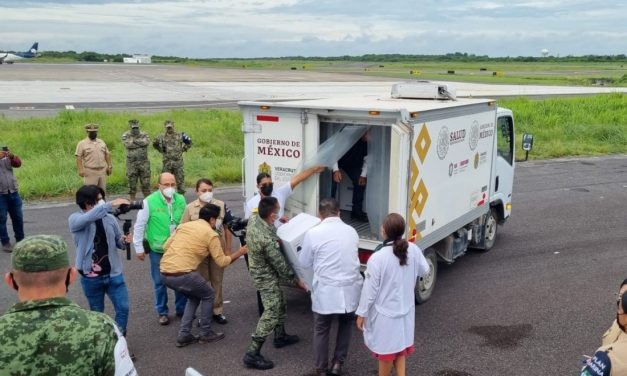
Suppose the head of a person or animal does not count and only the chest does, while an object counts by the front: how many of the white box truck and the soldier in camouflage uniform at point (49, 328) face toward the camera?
0

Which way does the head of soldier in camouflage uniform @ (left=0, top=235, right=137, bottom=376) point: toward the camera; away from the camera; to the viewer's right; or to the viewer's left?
away from the camera

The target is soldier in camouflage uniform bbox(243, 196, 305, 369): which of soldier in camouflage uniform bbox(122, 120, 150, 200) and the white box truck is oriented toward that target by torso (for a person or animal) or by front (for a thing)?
soldier in camouflage uniform bbox(122, 120, 150, 200)

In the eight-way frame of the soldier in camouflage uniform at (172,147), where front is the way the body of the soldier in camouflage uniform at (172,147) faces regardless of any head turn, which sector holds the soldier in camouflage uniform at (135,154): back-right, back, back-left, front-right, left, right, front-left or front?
right

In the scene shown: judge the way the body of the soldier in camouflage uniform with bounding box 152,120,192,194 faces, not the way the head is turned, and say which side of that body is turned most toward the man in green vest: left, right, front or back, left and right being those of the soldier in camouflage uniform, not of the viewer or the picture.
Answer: front

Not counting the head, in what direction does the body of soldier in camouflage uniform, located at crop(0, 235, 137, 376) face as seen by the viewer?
away from the camera

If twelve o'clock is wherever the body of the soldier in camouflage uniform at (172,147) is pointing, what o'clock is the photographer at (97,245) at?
The photographer is roughly at 12 o'clock from the soldier in camouflage uniform.

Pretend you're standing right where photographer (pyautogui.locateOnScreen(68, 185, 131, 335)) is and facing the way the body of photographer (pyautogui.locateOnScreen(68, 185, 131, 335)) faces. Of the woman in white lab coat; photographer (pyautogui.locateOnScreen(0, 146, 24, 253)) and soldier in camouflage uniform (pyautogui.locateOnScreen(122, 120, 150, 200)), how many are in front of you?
1

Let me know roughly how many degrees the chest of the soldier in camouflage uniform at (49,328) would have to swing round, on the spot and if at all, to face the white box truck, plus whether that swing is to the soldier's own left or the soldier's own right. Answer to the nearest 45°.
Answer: approximately 45° to the soldier's own right

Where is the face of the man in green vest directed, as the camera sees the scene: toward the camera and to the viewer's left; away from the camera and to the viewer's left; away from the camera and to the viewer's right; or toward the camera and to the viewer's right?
toward the camera and to the viewer's right

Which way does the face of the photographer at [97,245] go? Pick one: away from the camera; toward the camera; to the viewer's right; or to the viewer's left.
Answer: to the viewer's right

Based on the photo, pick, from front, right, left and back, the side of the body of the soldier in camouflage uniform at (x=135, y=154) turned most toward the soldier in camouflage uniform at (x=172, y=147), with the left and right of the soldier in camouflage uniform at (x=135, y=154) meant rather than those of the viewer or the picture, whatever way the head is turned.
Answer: left

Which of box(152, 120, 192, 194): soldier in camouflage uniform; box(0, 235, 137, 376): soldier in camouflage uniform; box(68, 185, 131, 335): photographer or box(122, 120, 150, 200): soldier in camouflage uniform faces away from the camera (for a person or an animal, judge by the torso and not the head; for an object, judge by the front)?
box(0, 235, 137, 376): soldier in camouflage uniform
